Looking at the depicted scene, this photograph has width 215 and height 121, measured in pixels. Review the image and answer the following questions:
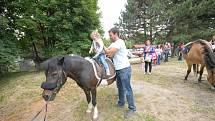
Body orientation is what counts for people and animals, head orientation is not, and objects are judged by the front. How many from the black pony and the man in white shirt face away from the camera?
0

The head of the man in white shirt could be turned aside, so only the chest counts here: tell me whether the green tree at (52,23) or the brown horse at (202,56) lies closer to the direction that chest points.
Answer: the green tree

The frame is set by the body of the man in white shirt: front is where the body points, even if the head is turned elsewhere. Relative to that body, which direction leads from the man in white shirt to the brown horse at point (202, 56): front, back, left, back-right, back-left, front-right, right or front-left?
back-right

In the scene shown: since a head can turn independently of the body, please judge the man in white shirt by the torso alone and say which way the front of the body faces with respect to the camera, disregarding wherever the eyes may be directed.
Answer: to the viewer's left

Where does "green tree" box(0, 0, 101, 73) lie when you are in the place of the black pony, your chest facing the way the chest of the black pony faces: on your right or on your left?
on your right

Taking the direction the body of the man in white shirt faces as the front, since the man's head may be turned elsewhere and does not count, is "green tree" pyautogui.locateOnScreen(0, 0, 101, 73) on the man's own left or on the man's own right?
on the man's own right

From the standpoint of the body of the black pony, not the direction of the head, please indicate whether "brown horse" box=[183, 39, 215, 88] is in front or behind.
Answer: behind

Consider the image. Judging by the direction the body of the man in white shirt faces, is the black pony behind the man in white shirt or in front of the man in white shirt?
in front
